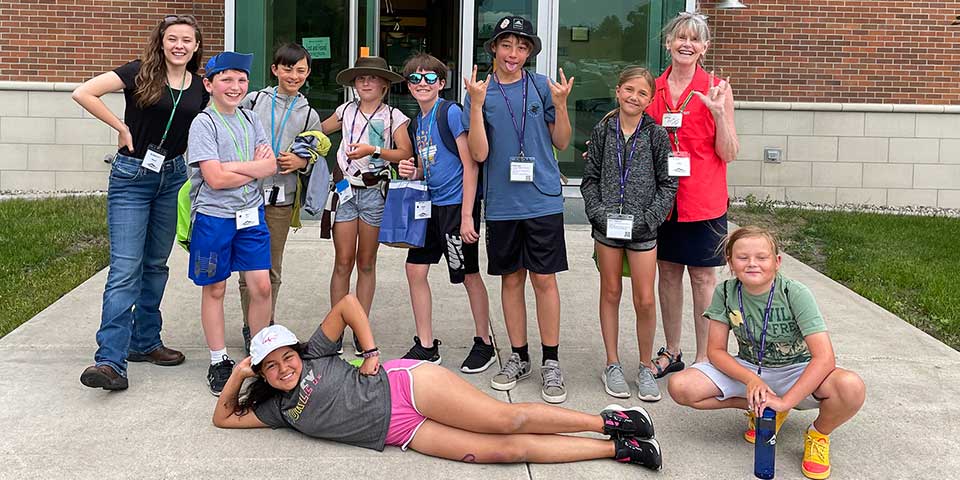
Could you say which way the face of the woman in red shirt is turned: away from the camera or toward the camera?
toward the camera

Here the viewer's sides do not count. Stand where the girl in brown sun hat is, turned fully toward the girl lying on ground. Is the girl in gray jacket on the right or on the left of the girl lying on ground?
left

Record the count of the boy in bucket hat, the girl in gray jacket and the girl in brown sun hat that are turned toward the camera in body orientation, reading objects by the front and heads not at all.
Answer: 3

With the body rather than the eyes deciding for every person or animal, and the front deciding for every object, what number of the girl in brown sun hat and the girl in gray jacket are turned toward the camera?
2

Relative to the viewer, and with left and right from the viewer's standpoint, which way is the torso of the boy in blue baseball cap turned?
facing the viewer and to the right of the viewer

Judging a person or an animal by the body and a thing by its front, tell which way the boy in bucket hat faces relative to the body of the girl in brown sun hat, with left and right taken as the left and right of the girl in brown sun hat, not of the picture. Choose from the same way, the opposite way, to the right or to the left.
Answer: the same way

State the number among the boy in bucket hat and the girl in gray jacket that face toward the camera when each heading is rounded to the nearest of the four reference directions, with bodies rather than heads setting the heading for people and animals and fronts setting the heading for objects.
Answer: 2

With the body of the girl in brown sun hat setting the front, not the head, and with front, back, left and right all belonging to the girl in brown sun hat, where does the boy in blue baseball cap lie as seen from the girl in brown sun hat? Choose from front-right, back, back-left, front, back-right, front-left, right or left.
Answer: front-right

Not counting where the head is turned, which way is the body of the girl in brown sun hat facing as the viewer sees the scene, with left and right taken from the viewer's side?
facing the viewer

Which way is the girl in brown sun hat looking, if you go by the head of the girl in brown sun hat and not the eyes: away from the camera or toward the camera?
toward the camera

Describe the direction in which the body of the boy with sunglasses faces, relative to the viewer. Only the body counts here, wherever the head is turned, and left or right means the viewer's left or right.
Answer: facing the viewer and to the left of the viewer

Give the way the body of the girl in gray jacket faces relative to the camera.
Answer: toward the camera

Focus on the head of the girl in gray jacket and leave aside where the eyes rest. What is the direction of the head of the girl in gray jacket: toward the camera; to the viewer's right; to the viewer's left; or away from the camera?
toward the camera

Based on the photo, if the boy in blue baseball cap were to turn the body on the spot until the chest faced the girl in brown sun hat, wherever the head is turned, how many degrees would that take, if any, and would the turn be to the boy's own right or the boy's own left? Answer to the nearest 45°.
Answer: approximately 90° to the boy's own left
